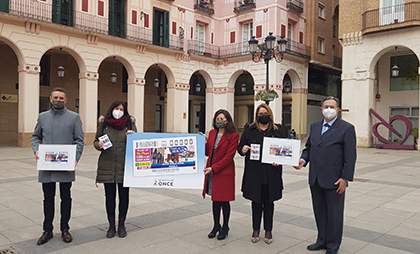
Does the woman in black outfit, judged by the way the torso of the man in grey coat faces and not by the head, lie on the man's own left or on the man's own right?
on the man's own left

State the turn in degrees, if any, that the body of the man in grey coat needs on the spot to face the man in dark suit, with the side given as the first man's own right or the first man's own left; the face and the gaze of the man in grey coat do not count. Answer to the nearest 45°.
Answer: approximately 45° to the first man's own left

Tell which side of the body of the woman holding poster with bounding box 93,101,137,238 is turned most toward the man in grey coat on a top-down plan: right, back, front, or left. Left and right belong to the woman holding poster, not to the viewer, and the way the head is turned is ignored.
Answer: right

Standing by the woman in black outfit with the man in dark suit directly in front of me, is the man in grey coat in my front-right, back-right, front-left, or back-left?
back-right

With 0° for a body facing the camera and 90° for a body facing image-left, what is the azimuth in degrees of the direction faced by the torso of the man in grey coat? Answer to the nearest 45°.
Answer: approximately 0°

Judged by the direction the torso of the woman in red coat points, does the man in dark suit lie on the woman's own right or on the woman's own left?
on the woman's own left

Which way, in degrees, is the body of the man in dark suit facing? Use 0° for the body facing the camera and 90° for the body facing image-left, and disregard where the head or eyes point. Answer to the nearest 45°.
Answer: approximately 45°

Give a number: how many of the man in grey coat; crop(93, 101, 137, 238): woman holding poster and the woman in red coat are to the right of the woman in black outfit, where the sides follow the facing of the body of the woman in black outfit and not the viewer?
3

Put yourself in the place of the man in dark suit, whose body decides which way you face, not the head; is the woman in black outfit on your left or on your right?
on your right

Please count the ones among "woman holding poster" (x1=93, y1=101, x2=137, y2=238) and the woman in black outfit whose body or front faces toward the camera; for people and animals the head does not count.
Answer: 2
